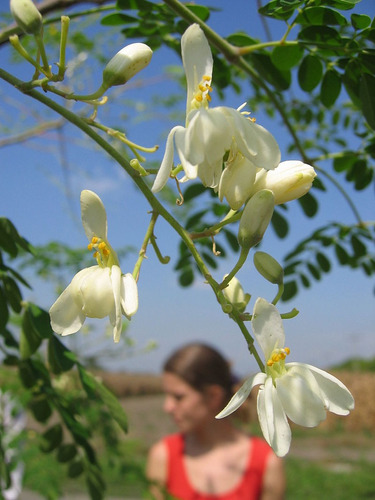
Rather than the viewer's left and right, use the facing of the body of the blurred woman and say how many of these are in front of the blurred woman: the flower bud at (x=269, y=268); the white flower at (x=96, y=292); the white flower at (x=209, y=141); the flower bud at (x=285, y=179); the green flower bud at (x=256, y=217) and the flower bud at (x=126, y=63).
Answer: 6

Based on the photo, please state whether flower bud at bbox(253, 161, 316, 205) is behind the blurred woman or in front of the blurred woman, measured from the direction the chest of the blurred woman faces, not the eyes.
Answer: in front

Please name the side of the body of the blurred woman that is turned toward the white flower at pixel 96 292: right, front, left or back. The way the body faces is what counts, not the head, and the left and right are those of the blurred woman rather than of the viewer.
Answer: front

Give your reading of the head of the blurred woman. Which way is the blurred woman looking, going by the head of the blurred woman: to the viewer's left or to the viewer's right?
to the viewer's left

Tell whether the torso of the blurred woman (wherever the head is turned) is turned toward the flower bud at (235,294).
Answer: yes

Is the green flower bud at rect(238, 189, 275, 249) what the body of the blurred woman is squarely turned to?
yes

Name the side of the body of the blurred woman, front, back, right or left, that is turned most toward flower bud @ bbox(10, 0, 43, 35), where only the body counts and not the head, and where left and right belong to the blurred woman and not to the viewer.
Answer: front

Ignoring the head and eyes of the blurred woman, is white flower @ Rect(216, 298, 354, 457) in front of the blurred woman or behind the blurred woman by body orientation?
in front

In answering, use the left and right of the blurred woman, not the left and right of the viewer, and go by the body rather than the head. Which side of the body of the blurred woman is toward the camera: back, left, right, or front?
front

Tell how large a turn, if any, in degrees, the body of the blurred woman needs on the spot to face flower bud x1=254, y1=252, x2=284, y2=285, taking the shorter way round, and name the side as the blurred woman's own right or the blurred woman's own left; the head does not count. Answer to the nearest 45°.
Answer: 0° — they already face it

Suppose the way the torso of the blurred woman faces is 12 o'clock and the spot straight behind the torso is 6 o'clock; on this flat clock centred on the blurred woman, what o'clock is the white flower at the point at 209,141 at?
The white flower is roughly at 12 o'clock from the blurred woman.
